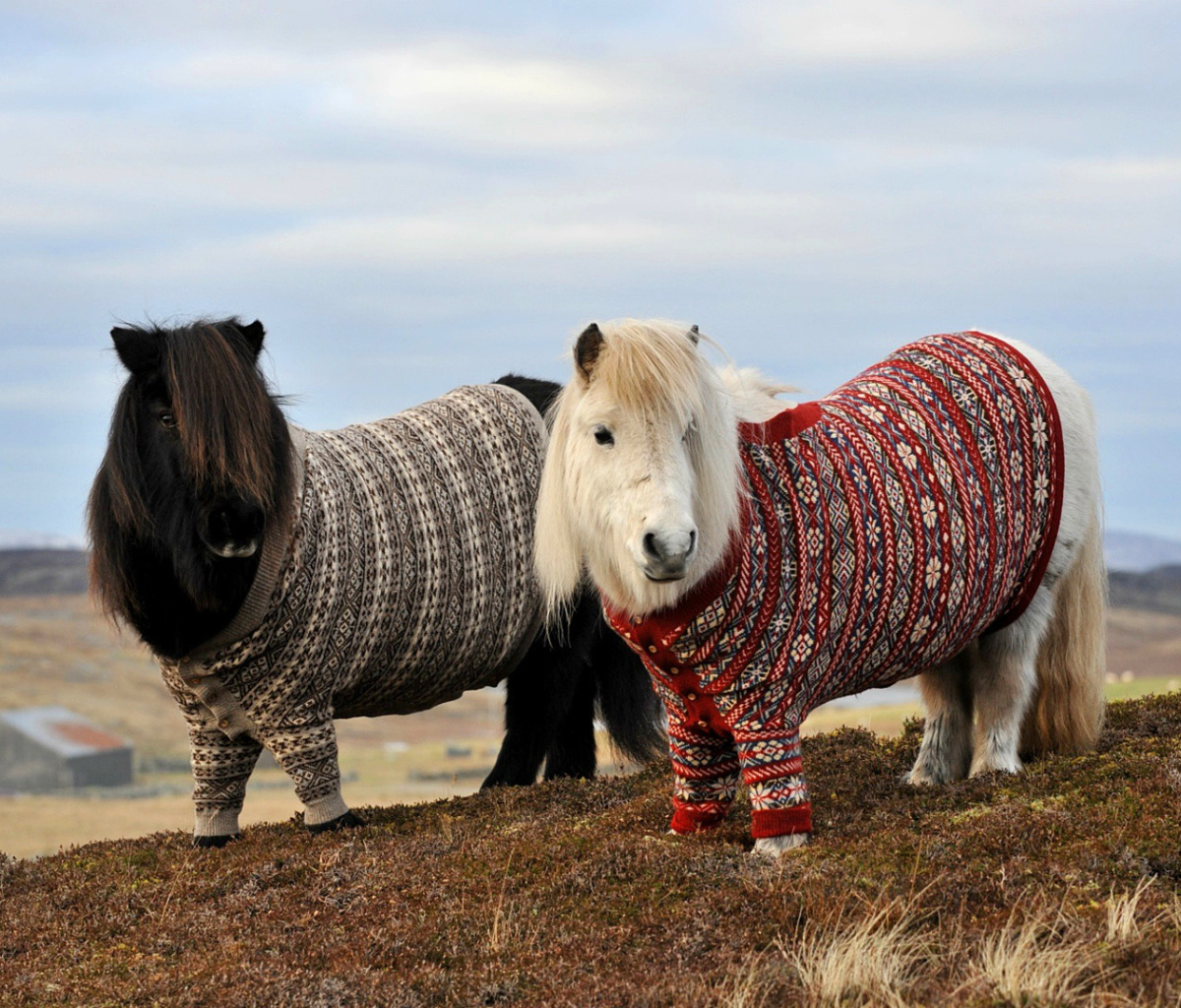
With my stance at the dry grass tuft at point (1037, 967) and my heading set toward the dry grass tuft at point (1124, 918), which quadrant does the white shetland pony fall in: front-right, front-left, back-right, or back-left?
front-left

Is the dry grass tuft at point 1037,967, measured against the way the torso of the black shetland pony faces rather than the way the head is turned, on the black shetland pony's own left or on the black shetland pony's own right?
on the black shetland pony's own left

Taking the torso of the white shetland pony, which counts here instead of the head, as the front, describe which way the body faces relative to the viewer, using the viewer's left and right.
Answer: facing the viewer and to the left of the viewer

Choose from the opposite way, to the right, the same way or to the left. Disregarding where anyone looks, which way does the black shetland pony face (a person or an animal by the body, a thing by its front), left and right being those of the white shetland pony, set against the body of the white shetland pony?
the same way

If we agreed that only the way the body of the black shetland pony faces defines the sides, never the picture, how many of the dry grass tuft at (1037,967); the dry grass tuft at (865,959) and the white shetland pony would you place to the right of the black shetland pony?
0

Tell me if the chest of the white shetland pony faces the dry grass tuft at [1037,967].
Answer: no

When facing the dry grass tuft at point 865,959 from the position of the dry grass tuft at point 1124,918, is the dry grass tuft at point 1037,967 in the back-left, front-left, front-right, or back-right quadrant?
front-left

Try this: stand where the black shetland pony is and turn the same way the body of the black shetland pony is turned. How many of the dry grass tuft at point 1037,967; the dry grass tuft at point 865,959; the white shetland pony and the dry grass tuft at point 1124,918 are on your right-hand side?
0

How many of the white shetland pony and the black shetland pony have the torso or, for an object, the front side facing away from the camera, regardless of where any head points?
0

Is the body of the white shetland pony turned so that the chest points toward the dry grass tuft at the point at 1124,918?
no
